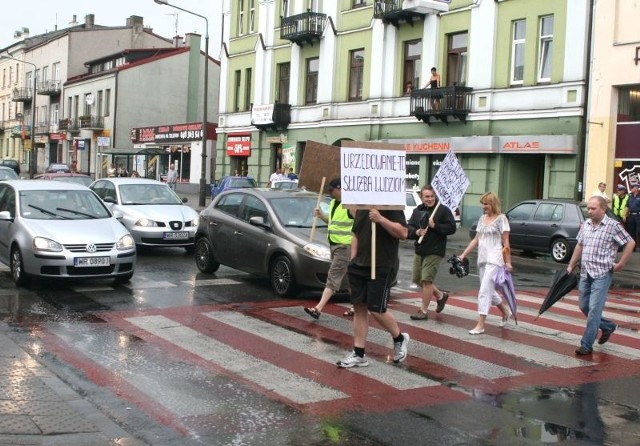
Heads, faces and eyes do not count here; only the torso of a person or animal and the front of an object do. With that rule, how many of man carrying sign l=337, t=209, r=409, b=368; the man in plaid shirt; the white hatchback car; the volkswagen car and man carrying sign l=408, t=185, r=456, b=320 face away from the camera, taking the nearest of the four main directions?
0

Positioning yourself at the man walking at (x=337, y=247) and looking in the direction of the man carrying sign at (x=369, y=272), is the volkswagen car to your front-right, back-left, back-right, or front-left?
back-right

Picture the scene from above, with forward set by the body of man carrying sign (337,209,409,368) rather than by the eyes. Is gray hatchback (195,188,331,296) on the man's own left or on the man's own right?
on the man's own right

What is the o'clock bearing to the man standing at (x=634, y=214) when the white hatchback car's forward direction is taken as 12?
The man standing is roughly at 10 o'clock from the white hatchback car.

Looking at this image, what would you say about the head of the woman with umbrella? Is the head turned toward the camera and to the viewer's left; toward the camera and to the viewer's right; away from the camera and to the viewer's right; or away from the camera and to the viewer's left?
toward the camera and to the viewer's left

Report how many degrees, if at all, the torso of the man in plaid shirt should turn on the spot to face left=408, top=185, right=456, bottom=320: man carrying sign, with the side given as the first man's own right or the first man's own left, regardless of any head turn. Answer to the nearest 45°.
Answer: approximately 90° to the first man's own right

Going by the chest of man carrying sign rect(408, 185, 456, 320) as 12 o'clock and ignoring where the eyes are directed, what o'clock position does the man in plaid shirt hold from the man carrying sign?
The man in plaid shirt is roughly at 9 o'clock from the man carrying sign.

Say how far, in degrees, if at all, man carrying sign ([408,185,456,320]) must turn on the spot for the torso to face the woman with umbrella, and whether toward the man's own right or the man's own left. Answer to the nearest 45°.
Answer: approximately 90° to the man's own left

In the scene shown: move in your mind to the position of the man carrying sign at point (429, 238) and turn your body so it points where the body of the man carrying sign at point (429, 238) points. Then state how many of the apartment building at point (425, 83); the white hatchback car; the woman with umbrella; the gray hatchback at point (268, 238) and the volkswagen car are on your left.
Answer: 1

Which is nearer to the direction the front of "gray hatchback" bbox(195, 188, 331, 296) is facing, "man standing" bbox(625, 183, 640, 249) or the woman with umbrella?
the woman with umbrella

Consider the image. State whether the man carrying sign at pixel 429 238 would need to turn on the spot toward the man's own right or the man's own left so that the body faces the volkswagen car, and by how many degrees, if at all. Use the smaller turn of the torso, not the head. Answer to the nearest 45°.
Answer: approximately 45° to the man's own right

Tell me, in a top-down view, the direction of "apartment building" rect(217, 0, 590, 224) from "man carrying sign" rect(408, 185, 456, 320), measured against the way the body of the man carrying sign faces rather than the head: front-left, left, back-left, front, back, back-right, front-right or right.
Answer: back-right

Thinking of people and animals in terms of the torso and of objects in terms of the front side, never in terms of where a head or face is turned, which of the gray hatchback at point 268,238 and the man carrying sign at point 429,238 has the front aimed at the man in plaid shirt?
the gray hatchback
